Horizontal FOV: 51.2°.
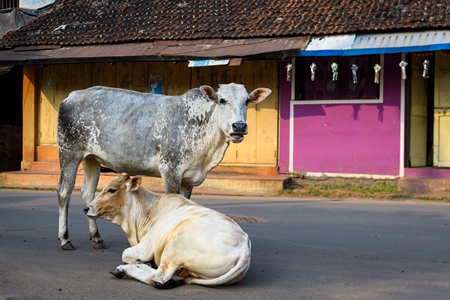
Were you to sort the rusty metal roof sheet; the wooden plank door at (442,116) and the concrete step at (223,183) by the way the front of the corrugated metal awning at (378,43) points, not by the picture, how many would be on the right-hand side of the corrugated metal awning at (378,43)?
2

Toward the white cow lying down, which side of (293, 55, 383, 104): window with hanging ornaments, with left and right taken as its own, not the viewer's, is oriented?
front

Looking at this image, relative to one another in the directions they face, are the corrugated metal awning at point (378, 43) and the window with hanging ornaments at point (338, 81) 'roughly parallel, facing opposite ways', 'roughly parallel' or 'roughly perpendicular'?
roughly parallel

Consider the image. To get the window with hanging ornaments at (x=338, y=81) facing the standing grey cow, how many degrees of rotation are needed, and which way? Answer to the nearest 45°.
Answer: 0° — it already faces it

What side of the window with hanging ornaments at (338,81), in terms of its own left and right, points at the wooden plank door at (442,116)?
left

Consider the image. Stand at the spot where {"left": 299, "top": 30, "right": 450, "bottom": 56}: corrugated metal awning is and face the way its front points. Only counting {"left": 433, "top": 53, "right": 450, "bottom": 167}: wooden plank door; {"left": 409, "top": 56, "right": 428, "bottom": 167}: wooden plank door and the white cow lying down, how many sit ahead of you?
1

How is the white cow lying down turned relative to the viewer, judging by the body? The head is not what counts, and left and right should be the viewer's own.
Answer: facing away from the viewer and to the left of the viewer

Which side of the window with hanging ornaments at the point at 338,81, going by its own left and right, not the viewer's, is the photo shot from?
front

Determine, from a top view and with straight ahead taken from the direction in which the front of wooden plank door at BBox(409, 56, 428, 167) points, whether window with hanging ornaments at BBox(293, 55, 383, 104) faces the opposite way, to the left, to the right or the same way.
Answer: the same way

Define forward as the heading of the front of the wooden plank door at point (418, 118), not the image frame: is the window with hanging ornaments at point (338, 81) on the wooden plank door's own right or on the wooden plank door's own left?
on the wooden plank door's own right

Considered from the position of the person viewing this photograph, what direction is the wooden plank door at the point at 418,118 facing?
facing the viewer

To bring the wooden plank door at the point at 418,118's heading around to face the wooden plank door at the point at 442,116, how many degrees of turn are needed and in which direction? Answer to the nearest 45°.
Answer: approximately 90° to its left

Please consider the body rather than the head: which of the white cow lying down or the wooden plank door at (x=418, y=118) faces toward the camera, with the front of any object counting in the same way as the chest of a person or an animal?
the wooden plank door

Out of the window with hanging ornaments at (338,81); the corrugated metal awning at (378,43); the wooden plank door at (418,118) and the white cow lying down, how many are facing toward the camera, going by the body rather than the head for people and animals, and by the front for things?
3

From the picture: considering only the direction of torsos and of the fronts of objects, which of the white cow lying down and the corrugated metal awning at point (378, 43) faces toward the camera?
the corrugated metal awning

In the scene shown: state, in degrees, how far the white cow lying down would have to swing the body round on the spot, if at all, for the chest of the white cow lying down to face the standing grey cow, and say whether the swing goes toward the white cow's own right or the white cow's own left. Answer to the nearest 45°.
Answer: approximately 45° to the white cow's own right
